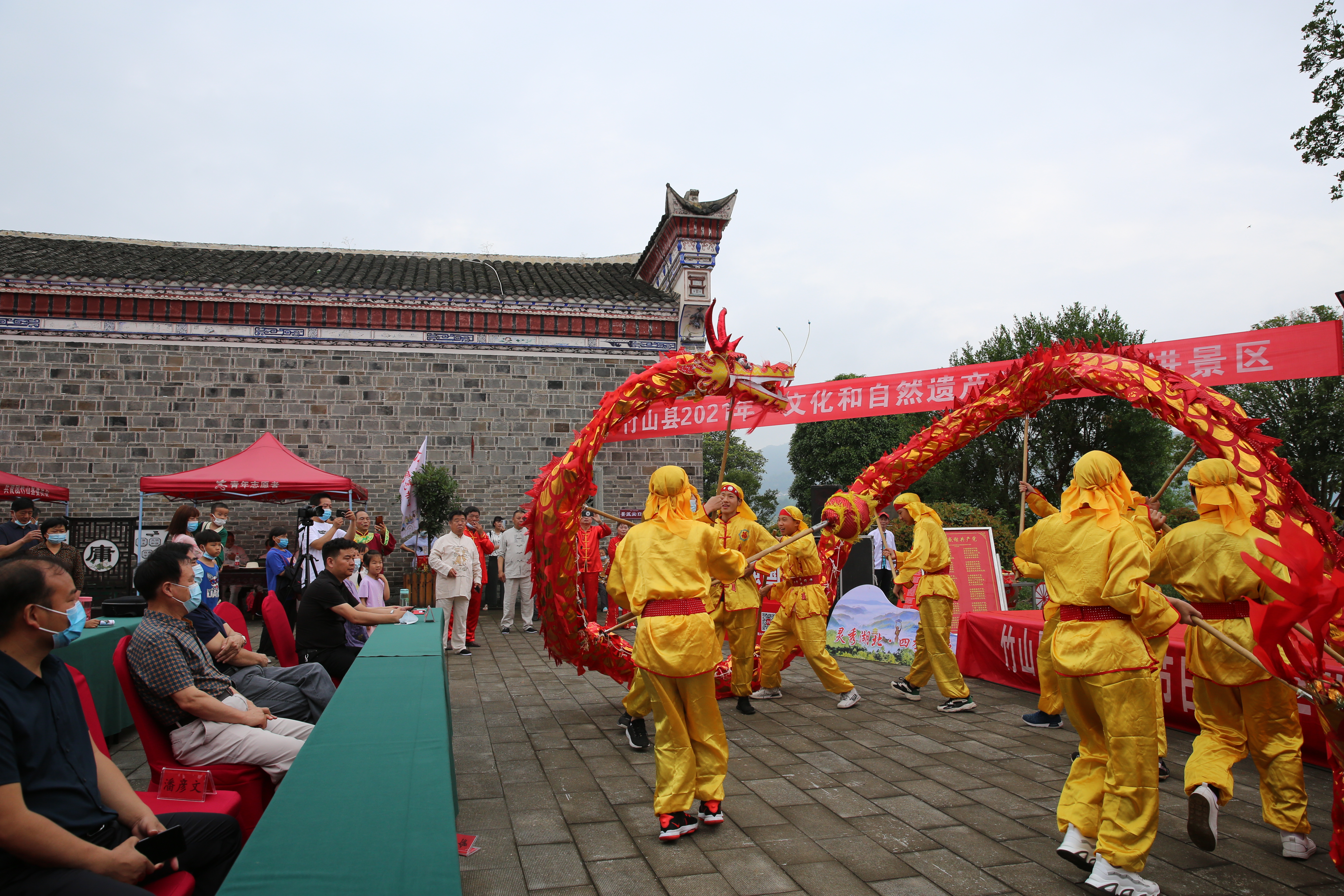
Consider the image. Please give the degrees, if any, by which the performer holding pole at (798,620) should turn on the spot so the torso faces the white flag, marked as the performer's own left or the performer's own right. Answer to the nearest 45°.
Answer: approximately 90° to the performer's own right

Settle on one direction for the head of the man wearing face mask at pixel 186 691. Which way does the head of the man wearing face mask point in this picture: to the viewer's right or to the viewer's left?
to the viewer's right

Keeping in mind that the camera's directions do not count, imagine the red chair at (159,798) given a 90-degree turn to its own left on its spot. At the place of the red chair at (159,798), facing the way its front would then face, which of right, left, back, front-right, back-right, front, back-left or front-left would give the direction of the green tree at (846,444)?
front-right

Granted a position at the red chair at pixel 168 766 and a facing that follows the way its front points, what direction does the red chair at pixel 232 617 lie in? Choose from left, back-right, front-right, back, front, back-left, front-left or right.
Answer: left

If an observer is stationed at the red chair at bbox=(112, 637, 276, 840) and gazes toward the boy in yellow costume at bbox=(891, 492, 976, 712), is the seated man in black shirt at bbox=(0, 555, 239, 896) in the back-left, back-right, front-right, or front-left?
back-right

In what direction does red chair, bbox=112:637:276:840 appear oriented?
to the viewer's right

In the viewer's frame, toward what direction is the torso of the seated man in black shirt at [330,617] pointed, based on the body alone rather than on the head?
to the viewer's right

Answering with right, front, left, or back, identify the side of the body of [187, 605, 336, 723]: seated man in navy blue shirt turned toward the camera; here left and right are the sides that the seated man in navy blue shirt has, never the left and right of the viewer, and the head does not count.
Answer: right

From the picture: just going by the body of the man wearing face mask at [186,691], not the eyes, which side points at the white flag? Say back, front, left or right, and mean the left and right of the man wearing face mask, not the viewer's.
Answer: left

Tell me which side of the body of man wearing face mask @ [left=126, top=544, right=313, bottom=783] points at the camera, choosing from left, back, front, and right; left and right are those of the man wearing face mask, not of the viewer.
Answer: right

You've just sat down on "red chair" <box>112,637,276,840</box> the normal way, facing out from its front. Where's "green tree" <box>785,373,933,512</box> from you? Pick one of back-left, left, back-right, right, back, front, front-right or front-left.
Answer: front-left

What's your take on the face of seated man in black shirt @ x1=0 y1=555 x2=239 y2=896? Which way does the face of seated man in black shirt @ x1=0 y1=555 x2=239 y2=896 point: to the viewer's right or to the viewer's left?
to the viewer's right

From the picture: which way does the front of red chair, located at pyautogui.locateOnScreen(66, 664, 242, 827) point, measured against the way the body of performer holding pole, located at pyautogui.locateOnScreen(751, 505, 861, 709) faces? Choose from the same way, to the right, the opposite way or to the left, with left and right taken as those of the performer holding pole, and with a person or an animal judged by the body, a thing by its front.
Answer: the opposite way

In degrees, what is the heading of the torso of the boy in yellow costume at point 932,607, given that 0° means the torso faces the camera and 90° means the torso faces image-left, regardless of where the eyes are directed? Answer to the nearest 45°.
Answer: approximately 90°
